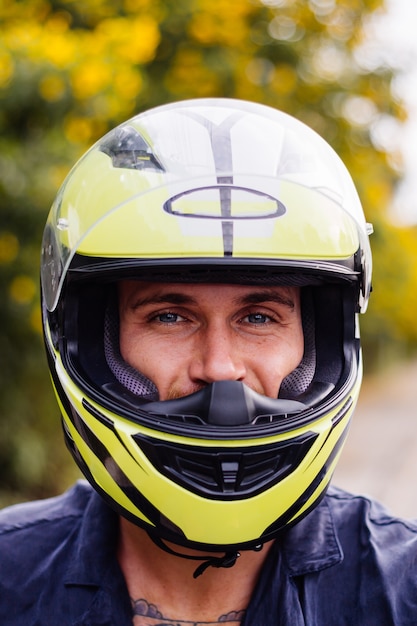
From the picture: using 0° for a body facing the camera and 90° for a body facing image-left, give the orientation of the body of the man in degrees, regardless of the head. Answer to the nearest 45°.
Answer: approximately 0°
